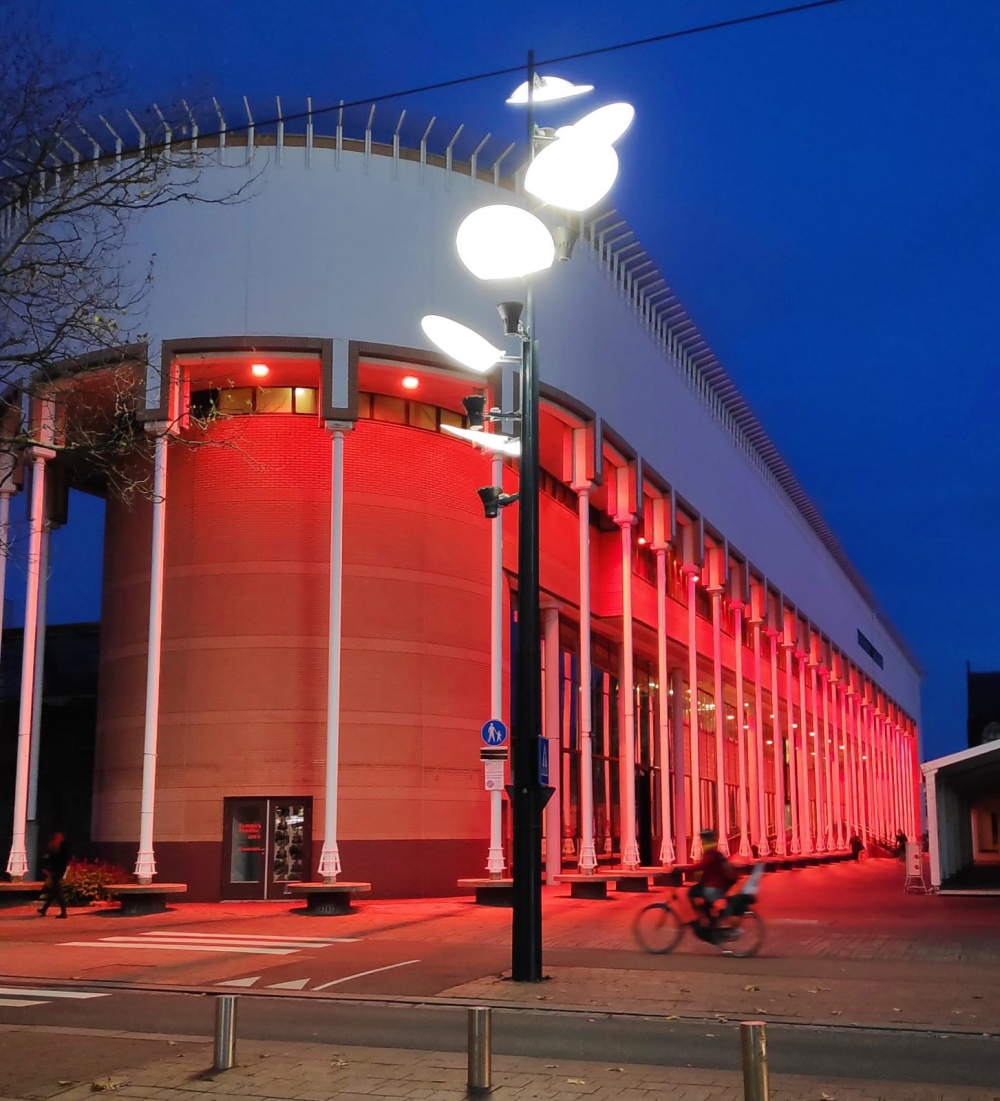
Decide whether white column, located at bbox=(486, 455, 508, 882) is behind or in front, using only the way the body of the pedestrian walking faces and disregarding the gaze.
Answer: behind

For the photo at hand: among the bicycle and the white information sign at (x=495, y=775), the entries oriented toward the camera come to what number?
1

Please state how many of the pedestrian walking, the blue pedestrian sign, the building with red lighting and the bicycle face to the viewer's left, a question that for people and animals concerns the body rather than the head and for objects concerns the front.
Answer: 2

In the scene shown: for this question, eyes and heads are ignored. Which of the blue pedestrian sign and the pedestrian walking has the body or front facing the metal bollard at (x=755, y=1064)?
the blue pedestrian sign

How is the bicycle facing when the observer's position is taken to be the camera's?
facing to the left of the viewer

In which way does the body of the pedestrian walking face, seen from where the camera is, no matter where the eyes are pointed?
to the viewer's left

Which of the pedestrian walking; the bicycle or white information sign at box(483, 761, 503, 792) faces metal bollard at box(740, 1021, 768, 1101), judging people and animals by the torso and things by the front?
the white information sign

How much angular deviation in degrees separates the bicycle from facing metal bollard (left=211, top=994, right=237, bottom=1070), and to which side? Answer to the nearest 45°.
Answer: approximately 90° to its left

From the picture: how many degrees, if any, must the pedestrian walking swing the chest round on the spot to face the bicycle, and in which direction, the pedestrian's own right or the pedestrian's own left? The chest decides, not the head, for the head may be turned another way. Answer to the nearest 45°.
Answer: approximately 135° to the pedestrian's own left

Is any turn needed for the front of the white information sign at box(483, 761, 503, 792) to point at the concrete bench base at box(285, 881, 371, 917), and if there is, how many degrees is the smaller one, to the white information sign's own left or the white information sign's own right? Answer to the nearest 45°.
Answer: approximately 135° to the white information sign's own right
